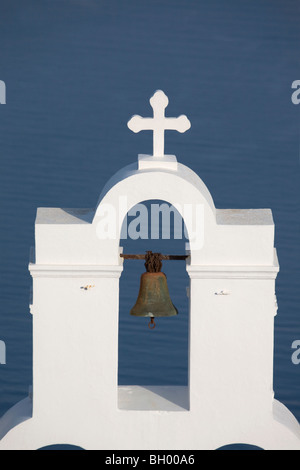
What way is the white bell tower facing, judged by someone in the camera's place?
facing the viewer
